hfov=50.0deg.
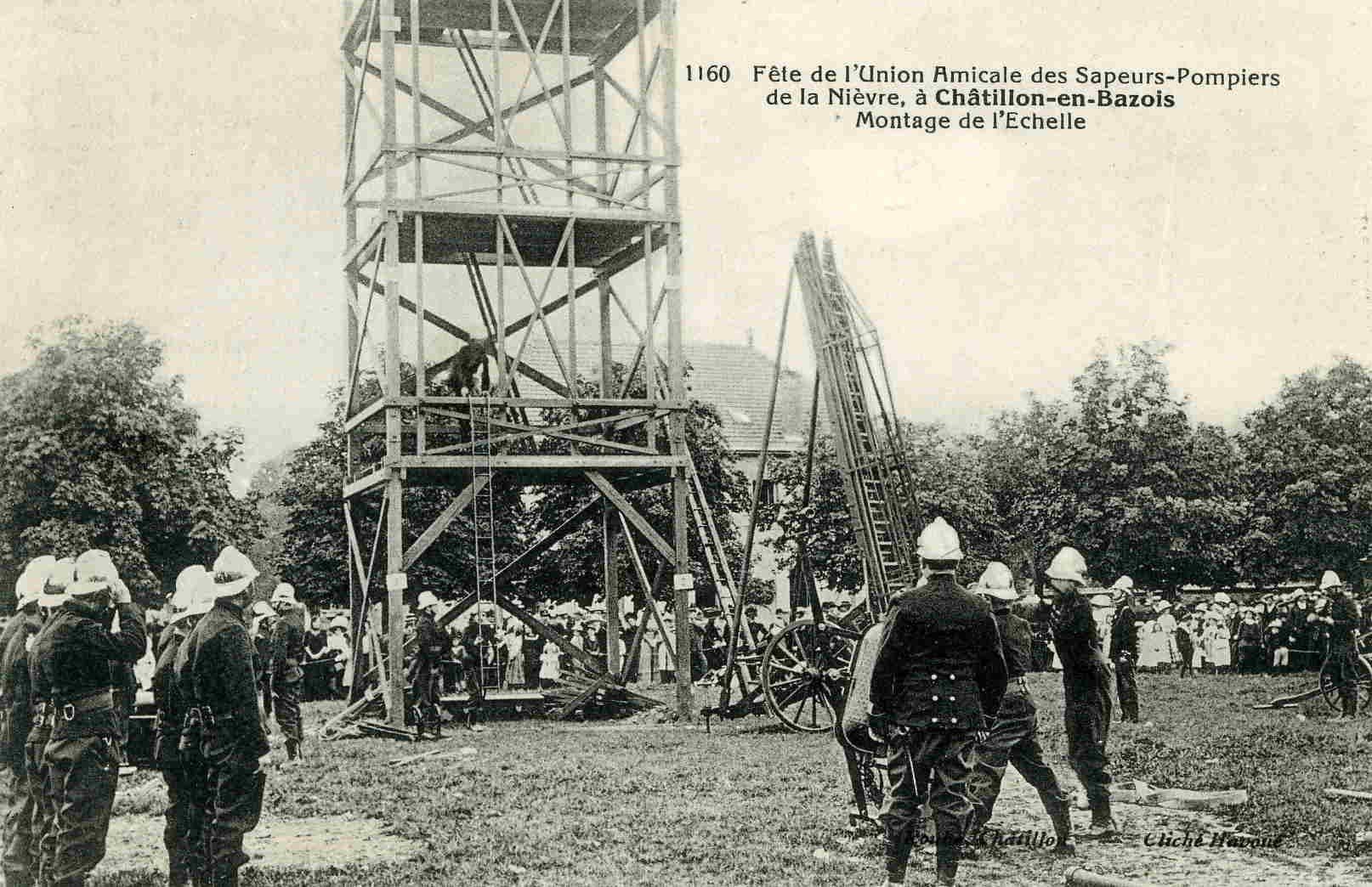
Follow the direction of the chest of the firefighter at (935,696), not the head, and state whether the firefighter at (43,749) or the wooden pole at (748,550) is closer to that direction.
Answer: the wooden pole

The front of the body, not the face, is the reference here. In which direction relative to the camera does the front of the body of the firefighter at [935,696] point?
away from the camera

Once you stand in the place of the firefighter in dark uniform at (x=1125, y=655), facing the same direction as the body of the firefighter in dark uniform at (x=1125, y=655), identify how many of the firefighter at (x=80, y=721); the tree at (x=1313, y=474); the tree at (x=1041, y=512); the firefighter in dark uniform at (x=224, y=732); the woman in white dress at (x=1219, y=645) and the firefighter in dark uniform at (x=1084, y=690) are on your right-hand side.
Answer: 3

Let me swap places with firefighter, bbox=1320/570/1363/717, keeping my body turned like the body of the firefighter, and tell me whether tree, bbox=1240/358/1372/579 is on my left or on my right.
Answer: on my right

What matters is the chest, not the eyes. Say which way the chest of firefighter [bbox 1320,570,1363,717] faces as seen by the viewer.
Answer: to the viewer's left

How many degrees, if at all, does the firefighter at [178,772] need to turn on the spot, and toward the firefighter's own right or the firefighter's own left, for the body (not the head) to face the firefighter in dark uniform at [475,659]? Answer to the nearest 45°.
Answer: approximately 45° to the firefighter's own left

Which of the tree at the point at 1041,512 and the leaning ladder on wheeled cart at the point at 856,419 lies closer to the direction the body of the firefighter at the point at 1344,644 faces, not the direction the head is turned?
the leaning ladder on wheeled cart

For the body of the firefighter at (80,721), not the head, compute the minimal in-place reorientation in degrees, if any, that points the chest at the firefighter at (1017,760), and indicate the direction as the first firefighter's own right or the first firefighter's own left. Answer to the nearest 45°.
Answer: approximately 45° to the first firefighter's own right

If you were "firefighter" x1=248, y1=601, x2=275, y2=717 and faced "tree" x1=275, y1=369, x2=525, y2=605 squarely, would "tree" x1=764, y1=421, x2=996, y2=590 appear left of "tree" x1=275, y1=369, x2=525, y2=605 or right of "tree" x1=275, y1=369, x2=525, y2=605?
right

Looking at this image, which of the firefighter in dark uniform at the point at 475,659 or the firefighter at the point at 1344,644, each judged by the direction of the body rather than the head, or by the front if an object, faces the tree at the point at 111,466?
the firefighter

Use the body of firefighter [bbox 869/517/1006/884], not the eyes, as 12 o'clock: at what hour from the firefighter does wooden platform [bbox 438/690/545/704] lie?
The wooden platform is roughly at 11 o'clock from the firefighter.

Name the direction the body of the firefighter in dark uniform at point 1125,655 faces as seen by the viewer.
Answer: to the viewer's left

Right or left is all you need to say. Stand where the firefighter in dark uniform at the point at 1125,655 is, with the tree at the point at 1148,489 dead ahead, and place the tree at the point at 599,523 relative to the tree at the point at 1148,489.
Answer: left
